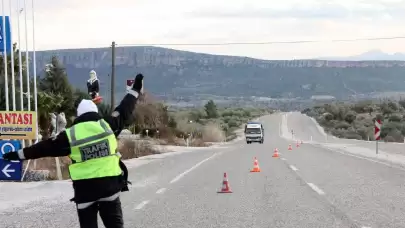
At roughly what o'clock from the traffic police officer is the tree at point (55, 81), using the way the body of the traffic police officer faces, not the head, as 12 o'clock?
The tree is roughly at 12 o'clock from the traffic police officer.

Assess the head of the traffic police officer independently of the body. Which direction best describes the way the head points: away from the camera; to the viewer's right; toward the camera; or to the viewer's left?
away from the camera

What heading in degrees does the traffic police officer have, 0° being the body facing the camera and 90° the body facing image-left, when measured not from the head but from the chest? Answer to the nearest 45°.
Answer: approximately 180°

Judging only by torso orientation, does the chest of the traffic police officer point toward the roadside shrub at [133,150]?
yes
